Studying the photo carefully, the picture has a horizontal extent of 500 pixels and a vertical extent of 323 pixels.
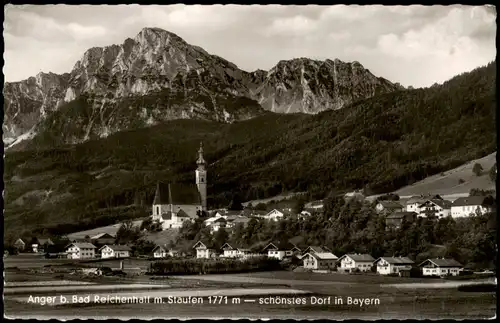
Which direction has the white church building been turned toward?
to the viewer's right

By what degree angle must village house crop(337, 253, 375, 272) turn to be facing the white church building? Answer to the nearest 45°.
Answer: approximately 90° to its right

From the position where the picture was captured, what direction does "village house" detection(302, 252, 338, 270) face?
facing the viewer and to the left of the viewer

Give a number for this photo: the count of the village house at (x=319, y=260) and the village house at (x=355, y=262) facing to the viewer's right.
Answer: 0

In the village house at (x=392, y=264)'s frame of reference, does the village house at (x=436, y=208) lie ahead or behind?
behind

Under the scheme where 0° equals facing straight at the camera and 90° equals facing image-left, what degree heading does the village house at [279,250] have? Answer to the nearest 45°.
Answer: approximately 45°

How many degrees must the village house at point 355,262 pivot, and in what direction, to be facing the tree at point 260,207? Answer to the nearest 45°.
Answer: approximately 90° to its right

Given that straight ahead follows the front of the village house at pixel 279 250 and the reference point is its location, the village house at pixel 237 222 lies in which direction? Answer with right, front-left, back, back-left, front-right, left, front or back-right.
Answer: right
